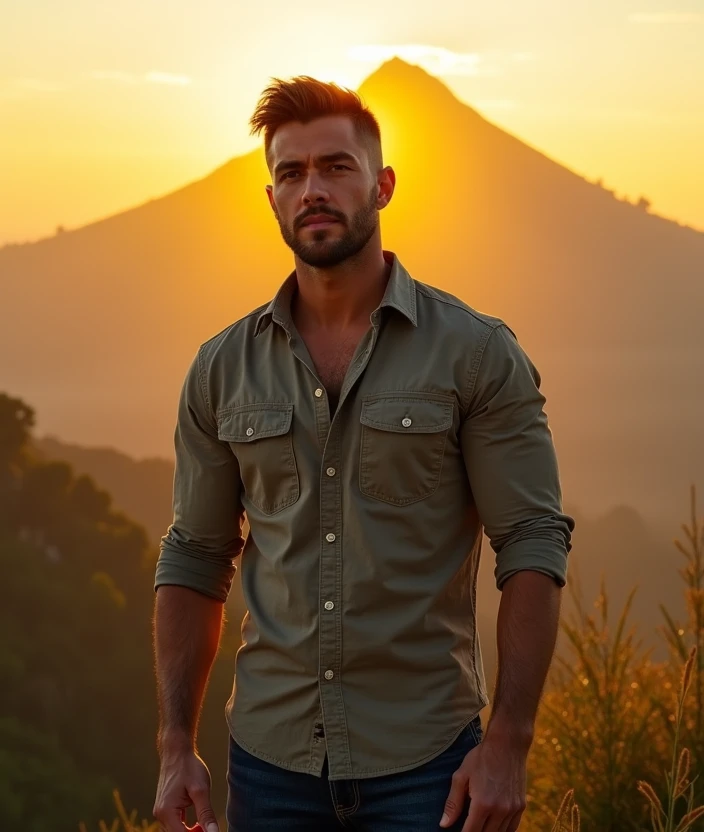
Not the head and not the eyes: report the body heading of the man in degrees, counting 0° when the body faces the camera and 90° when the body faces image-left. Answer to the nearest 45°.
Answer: approximately 0°
